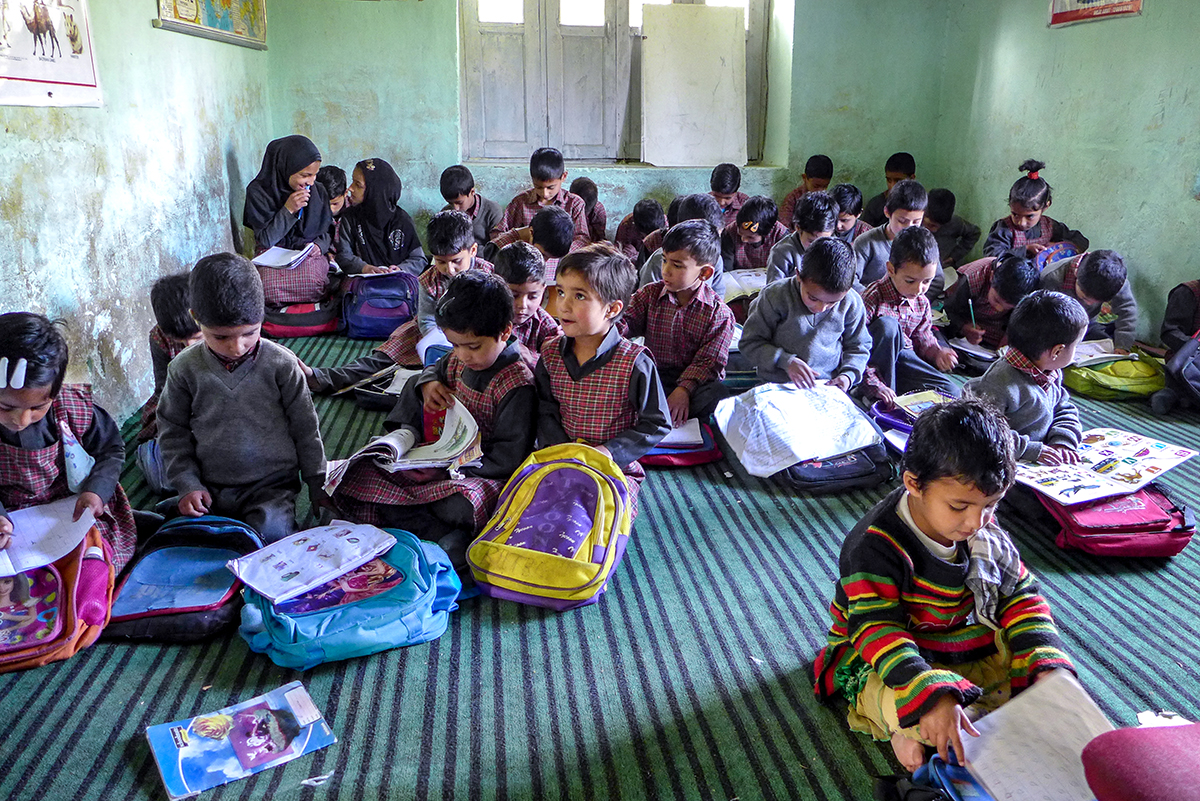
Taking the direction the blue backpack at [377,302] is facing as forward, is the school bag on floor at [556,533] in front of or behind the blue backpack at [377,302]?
in front

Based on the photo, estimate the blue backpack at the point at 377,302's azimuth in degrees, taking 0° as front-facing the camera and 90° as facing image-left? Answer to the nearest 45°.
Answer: approximately 0°

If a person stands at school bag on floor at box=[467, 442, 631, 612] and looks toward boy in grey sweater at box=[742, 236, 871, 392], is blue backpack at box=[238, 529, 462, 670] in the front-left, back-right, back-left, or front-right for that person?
back-left

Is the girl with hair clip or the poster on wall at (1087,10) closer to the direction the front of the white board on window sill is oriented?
the girl with hair clip

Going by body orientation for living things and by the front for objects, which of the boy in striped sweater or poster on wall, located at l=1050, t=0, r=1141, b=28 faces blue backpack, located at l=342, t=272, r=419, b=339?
the poster on wall
